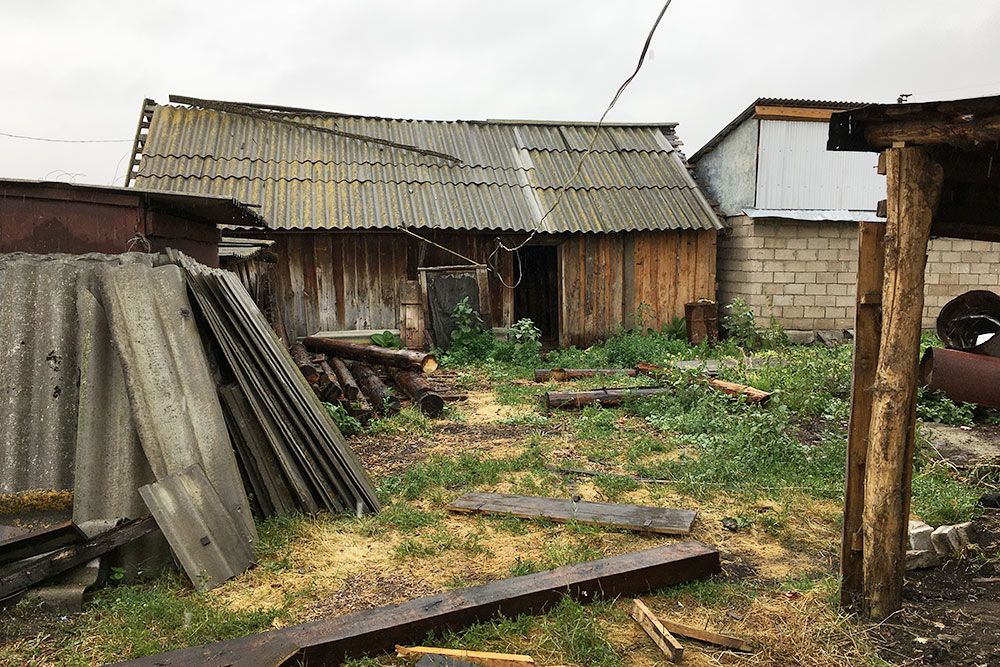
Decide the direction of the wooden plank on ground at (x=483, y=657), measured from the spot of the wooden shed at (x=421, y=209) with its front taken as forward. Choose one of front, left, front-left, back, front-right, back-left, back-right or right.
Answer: front

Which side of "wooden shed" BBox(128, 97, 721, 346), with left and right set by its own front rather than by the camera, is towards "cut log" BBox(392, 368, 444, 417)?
front

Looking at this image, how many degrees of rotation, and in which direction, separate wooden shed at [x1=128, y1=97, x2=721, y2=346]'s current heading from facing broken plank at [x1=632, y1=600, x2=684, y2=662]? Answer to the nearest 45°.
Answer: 0° — it already faces it

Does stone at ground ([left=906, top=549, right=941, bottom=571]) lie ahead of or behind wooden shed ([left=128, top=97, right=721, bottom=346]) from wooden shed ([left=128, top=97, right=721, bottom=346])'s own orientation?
ahead

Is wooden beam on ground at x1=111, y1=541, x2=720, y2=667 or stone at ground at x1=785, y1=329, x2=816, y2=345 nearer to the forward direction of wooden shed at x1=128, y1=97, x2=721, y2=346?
the wooden beam on ground

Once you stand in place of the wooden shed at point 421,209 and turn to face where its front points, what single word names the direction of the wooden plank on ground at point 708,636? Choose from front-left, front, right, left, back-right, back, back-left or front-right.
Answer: front

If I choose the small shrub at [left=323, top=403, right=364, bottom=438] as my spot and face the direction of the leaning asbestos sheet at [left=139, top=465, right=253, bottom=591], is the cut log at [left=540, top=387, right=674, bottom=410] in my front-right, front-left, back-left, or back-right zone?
back-left

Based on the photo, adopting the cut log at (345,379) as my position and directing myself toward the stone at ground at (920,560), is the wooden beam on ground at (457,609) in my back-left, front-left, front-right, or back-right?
front-right

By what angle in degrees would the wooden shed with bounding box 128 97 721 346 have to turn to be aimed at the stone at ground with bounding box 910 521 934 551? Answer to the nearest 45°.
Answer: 0° — it already faces it

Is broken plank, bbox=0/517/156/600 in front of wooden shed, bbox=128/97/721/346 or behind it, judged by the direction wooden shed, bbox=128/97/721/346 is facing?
in front

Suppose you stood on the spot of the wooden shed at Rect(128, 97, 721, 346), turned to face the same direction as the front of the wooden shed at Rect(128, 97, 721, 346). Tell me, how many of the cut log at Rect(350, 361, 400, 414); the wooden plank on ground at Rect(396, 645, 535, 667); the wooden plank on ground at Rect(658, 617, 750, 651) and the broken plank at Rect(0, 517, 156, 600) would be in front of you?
4

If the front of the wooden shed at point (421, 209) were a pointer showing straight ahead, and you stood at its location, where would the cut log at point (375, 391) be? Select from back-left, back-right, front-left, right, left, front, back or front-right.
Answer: front

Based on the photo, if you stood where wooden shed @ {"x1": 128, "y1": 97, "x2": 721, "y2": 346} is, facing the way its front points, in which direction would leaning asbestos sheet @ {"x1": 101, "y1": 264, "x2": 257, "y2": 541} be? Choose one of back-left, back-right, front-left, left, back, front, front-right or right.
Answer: front

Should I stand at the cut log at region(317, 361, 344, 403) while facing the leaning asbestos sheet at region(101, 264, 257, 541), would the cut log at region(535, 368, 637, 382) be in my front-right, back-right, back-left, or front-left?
back-left

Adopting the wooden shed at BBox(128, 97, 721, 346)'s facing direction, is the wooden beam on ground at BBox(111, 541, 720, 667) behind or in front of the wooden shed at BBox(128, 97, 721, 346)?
in front

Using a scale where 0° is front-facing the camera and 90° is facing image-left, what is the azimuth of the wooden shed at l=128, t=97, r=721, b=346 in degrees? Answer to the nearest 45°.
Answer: approximately 0°
